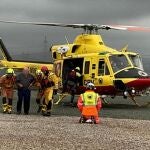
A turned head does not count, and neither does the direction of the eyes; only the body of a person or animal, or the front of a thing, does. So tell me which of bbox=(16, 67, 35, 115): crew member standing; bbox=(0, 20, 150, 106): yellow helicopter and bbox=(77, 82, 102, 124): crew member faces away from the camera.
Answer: bbox=(77, 82, 102, 124): crew member

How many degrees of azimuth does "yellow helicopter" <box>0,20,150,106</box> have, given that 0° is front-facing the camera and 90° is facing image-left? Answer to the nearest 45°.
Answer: approximately 315°

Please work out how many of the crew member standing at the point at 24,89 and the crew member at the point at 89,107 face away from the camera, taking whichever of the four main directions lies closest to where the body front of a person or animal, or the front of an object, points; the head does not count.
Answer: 1

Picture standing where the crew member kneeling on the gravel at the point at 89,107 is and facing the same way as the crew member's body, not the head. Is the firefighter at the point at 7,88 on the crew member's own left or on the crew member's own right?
on the crew member's own left

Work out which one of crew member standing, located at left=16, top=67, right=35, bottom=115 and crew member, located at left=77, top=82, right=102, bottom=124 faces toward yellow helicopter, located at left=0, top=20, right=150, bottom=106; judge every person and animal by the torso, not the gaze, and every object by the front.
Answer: crew member, located at left=77, top=82, right=102, bottom=124

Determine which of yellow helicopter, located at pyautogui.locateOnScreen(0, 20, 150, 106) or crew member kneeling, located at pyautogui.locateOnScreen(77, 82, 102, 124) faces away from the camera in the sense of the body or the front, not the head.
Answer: the crew member kneeling

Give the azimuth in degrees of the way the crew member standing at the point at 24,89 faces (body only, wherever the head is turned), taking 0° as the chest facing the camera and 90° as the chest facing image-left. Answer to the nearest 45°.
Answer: approximately 0°

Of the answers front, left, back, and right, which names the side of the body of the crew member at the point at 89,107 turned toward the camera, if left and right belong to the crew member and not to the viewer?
back
